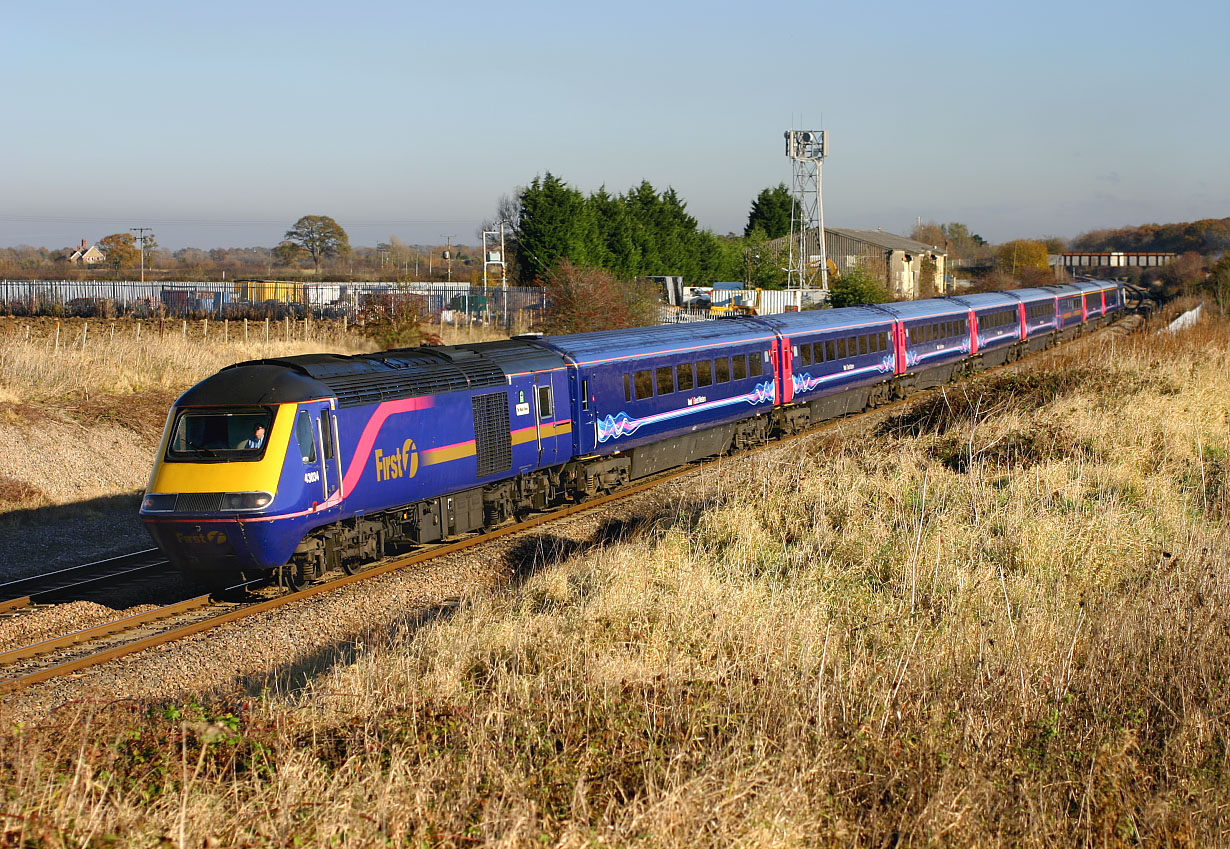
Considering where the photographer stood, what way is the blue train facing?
facing the viewer and to the left of the viewer

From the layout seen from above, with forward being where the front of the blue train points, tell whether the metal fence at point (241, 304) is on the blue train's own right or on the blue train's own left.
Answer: on the blue train's own right
